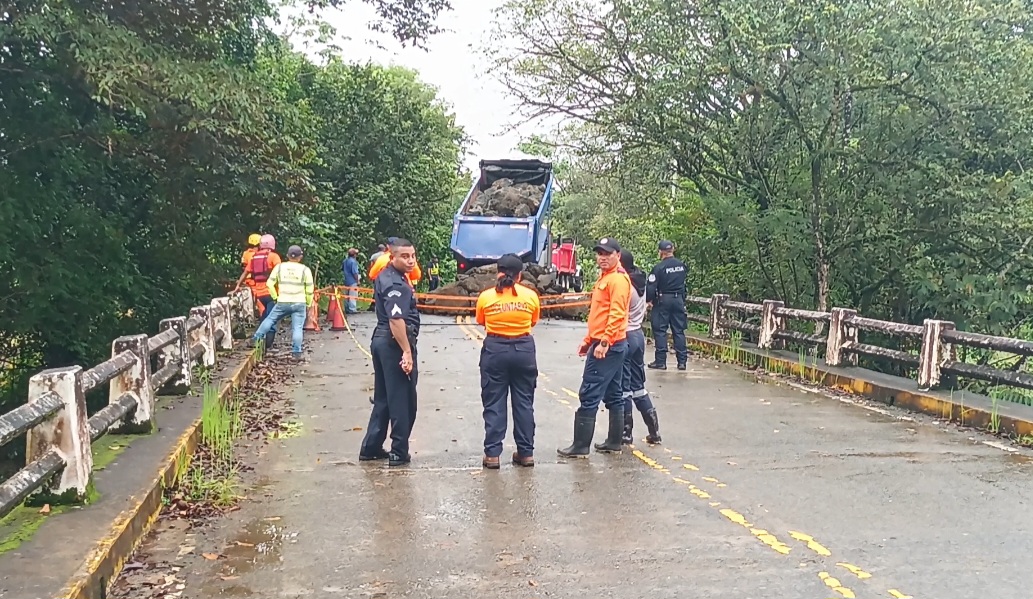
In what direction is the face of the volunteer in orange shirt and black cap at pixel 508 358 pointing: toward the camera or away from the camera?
away from the camera

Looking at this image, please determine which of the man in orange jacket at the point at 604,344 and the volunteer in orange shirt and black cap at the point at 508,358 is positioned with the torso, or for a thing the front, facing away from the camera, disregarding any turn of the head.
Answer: the volunteer in orange shirt and black cap

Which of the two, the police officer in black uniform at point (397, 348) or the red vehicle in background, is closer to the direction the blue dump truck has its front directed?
the red vehicle in background

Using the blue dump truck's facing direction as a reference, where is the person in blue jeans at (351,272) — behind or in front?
behind

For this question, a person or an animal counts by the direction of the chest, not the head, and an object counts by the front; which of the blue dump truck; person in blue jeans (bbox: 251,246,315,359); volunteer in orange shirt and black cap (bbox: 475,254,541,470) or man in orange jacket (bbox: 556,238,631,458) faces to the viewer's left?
the man in orange jacket

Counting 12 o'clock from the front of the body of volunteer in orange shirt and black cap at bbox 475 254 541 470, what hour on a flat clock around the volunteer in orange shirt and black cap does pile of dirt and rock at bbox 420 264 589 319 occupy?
The pile of dirt and rock is roughly at 12 o'clock from the volunteer in orange shirt and black cap.

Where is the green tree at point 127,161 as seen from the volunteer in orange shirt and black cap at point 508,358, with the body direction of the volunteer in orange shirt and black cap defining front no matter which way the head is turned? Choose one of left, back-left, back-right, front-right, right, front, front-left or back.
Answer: front-left

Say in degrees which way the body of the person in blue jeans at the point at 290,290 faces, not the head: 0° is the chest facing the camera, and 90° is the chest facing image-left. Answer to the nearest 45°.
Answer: approximately 180°

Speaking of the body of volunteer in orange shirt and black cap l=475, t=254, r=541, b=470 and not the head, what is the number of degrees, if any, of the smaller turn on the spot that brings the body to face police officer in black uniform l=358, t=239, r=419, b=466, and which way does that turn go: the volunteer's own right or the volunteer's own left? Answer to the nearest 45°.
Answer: approximately 90° to the volunteer's own left

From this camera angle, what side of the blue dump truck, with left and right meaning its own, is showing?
back

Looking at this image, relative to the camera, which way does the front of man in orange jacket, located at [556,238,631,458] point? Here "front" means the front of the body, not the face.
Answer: to the viewer's left

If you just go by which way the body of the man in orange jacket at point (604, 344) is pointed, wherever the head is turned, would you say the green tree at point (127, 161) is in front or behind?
in front

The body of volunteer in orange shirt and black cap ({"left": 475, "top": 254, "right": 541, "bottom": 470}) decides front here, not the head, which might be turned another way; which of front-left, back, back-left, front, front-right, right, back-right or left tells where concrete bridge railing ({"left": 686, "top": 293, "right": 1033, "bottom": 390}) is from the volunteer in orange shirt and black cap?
front-right

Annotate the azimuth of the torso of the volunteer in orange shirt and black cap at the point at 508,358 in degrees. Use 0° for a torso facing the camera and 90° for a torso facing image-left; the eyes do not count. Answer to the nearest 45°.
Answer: approximately 180°

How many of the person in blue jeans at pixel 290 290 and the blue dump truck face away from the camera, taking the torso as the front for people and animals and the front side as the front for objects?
2
